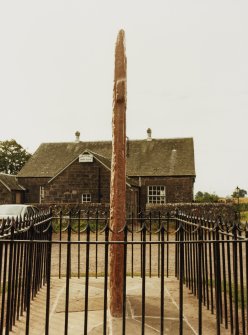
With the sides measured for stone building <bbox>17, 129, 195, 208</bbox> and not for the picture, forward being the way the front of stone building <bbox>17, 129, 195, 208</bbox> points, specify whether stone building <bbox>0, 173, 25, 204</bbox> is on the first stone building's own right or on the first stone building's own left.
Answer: on the first stone building's own right

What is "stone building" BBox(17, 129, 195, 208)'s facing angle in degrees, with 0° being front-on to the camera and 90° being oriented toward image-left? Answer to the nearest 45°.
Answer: approximately 0°

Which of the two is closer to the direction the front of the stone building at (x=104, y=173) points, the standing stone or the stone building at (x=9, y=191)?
the standing stone

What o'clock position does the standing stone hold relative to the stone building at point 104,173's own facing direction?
The standing stone is roughly at 12 o'clock from the stone building.
